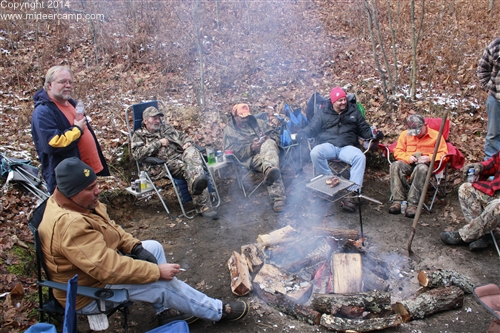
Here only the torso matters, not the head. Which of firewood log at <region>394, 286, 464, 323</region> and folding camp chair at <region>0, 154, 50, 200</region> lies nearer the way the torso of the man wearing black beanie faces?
the firewood log

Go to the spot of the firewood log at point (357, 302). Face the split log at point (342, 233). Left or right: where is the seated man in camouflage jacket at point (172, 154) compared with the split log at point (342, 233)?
left

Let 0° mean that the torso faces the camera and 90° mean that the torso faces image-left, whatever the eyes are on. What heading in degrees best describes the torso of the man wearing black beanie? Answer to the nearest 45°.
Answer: approximately 270°

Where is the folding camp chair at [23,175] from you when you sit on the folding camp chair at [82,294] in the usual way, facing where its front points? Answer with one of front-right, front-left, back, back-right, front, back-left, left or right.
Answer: left

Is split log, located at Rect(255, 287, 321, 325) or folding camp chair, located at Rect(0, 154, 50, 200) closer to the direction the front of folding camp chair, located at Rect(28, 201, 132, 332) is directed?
the split log

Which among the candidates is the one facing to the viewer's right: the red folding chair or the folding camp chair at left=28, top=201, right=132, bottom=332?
the folding camp chair

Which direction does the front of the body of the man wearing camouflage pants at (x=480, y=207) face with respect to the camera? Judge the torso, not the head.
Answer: to the viewer's left

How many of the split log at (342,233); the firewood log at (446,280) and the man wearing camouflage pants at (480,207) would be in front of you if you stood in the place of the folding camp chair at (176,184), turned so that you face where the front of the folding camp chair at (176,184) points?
3

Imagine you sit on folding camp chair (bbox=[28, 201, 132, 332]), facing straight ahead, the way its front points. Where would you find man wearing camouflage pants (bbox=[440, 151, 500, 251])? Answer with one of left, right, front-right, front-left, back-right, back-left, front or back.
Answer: front

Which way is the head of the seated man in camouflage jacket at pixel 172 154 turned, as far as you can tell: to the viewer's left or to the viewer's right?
to the viewer's right

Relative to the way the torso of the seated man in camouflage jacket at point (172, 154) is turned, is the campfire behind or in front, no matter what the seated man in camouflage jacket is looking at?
in front

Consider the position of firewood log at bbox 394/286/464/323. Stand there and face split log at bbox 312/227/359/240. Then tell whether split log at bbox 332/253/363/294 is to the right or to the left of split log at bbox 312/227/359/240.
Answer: left

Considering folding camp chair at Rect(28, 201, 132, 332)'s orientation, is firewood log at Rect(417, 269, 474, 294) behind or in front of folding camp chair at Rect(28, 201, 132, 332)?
in front

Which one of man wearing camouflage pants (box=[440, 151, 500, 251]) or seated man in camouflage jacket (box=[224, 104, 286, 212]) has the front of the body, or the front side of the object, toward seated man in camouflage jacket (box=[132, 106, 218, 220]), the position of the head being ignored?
the man wearing camouflage pants

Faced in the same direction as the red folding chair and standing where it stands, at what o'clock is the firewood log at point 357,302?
The firewood log is roughly at 11 o'clock from the red folding chair.
